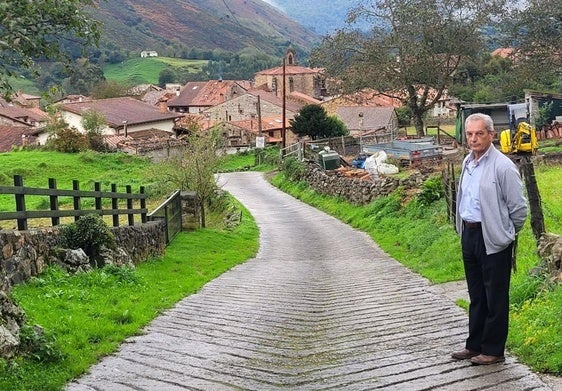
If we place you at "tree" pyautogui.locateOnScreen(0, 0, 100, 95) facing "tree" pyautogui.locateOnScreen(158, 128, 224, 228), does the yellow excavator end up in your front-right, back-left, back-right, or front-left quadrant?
front-right

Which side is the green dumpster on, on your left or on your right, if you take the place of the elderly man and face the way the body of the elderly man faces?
on your right

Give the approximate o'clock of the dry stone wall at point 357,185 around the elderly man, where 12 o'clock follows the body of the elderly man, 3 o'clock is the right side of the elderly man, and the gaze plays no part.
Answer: The dry stone wall is roughly at 4 o'clock from the elderly man.

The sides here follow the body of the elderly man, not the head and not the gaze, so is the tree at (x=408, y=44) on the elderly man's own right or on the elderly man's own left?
on the elderly man's own right

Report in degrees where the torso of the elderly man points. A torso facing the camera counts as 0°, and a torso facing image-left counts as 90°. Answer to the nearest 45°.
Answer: approximately 45°

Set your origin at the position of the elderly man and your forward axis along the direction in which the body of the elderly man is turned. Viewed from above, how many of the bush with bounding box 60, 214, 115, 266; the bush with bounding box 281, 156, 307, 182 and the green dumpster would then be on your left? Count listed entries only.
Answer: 0

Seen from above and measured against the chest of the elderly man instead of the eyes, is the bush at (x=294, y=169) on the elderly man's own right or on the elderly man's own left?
on the elderly man's own right

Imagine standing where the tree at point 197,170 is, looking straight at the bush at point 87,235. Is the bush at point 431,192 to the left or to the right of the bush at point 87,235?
left

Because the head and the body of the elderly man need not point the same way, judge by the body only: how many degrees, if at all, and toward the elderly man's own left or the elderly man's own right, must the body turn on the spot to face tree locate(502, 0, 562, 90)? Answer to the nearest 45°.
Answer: approximately 135° to the elderly man's own right

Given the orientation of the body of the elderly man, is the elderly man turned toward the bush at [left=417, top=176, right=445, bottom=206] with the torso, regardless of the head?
no

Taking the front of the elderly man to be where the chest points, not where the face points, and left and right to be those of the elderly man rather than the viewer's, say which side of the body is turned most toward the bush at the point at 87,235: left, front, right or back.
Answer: right
